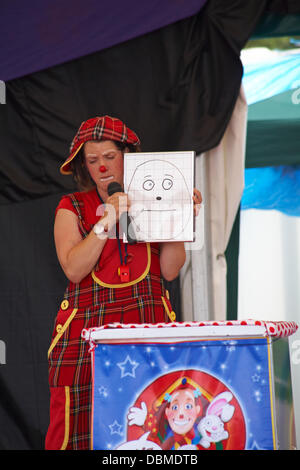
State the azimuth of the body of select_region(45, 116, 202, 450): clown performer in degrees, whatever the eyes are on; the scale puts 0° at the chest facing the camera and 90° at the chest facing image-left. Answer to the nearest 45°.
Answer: approximately 0°
